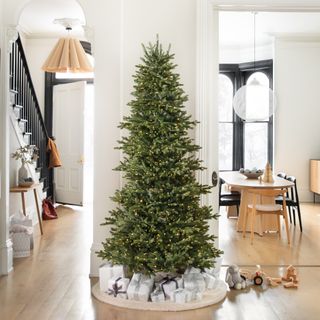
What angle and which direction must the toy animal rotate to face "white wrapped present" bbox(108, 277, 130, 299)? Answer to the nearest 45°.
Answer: approximately 90° to its right

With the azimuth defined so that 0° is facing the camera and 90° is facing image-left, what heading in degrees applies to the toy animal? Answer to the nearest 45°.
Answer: approximately 315°

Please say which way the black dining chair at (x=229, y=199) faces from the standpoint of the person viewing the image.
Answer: facing to the right of the viewer

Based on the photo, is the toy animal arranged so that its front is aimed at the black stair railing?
no

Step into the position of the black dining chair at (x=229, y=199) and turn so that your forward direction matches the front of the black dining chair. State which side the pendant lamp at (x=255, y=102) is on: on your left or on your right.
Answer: on your left

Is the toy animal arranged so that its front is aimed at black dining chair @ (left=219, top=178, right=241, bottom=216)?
no

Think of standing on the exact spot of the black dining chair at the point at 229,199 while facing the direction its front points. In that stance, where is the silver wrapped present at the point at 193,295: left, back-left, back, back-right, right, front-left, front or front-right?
right

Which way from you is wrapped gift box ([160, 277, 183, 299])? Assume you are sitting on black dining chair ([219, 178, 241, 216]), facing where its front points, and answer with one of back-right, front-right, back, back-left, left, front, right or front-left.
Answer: right

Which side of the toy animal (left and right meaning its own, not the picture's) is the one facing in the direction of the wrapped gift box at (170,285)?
right

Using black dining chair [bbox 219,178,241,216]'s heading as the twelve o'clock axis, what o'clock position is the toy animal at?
The toy animal is roughly at 3 o'clock from the black dining chair.

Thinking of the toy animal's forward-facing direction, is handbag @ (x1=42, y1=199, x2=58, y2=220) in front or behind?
behind

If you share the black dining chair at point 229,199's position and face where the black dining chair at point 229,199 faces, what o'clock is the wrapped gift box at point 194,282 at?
The wrapped gift box is roughly at 3 o'clock from the black dining chair.

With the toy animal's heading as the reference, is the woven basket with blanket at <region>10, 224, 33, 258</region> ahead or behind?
behind

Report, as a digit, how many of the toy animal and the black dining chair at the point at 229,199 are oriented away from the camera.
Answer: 0

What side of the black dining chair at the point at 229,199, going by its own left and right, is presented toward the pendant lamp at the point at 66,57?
back

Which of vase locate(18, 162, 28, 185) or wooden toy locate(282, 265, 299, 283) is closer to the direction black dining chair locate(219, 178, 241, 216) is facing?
the wooden toy
